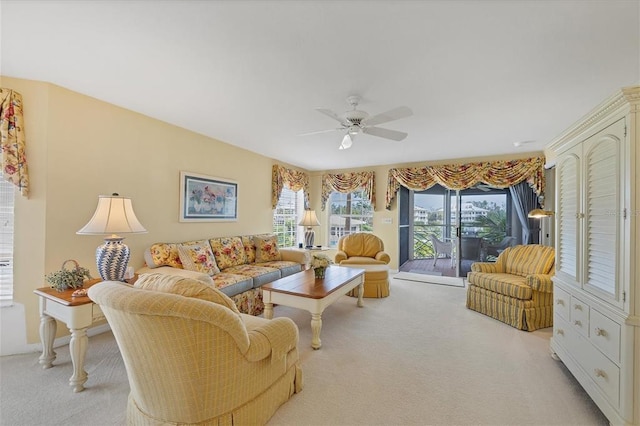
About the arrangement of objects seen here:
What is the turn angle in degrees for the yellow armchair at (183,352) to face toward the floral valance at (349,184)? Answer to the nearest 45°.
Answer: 0° — it already faces it

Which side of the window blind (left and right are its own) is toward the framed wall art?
left

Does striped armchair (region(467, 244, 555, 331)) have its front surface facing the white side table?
yes

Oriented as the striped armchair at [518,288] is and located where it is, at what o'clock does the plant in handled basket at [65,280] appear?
The plant in handled basket is roughly at 12 o'clock from the striped armchair.

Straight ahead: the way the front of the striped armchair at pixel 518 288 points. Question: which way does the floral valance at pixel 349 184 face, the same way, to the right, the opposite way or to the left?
to the left

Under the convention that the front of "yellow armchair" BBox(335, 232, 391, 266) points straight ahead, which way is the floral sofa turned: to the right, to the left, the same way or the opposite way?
to the left

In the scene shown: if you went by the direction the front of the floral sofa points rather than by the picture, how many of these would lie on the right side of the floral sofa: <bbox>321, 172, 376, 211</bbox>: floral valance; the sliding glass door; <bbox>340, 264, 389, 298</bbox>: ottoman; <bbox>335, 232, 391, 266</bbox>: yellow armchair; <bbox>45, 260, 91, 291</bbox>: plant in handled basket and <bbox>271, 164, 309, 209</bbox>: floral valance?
1

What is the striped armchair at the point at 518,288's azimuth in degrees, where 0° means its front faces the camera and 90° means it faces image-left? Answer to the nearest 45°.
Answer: approximately 45°

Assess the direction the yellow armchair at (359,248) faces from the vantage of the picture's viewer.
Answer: facing the viewer

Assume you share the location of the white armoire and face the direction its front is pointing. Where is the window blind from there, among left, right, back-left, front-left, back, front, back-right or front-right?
front

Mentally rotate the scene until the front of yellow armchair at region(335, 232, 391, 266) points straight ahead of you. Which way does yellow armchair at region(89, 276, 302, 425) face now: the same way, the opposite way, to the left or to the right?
the opposite way

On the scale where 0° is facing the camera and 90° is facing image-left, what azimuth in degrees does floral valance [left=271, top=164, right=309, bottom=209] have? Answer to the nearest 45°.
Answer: approximately 315°

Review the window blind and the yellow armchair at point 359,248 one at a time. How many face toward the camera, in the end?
2

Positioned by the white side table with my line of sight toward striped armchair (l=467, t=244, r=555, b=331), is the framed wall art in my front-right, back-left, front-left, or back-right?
front-left
